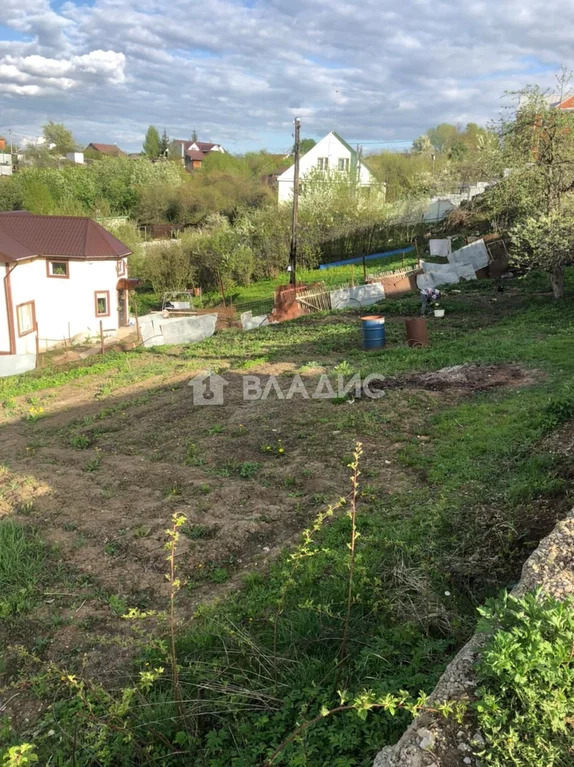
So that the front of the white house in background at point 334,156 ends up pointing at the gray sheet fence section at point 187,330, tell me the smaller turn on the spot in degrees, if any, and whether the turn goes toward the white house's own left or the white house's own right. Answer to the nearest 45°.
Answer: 0° — it already faces it

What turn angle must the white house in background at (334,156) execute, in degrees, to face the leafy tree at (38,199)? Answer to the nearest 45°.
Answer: approximately 45° to its right

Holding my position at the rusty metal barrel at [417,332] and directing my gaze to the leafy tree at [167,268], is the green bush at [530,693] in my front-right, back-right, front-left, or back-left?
back-left

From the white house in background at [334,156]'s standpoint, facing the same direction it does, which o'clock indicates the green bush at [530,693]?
The green bush is roughly at 12 o'clock from the white house in background.

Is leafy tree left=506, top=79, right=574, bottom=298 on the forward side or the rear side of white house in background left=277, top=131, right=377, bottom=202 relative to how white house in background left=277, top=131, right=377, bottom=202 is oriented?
on the forward side

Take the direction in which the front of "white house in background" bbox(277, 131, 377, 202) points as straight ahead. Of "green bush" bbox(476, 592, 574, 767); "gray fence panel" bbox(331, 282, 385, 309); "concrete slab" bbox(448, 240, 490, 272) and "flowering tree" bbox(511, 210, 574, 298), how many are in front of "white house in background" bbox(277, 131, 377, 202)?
4

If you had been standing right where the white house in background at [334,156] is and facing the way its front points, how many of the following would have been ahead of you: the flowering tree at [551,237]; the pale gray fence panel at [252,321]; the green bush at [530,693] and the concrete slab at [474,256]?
4

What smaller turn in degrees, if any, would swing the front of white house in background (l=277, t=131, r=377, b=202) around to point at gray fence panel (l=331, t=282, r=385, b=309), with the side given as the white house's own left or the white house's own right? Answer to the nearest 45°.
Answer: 0° — it already faces it

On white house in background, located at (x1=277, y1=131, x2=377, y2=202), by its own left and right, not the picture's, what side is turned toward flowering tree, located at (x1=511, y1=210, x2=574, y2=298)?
front

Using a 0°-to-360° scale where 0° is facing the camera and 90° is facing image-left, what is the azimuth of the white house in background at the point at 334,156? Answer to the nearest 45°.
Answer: approximately 0°

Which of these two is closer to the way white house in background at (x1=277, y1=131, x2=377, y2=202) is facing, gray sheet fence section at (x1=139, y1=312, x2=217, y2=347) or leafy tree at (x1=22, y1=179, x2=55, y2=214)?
the gray sheet fence section

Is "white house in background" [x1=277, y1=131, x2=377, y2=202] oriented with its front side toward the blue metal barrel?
yes
